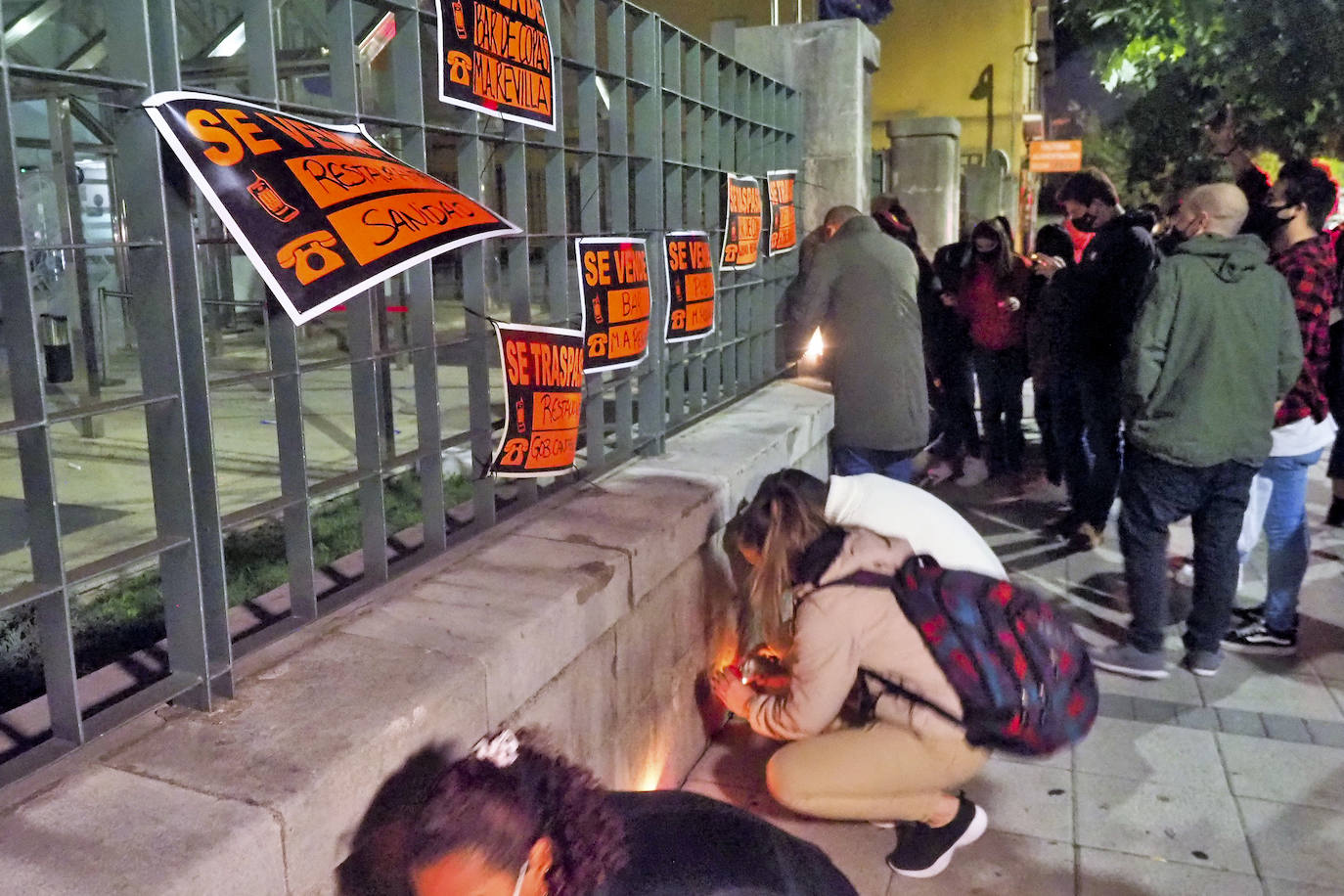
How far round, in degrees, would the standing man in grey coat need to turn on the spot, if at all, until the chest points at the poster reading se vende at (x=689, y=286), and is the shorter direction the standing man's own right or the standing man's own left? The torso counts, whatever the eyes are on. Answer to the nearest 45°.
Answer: approximately 90° to the standing man's own left

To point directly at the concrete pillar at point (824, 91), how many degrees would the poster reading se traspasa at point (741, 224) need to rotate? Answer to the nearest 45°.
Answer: approximately 135° to its left

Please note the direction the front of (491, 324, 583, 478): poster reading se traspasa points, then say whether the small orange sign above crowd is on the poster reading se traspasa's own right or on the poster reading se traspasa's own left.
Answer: on the poster reading se traspasa's own left

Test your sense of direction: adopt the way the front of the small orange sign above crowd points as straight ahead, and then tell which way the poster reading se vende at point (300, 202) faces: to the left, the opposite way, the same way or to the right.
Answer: to the left

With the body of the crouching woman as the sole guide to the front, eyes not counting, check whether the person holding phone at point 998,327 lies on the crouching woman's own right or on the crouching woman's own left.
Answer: on the crouching woman's own right

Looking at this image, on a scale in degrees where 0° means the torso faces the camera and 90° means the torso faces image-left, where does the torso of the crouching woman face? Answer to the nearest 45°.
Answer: approximately 90°

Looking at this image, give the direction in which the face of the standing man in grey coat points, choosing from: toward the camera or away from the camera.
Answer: away from the camera

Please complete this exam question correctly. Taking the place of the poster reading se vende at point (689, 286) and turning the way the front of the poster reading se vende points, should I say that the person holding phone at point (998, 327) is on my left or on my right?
on my left

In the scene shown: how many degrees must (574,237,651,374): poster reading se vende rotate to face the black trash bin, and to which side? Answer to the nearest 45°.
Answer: approximately 180°

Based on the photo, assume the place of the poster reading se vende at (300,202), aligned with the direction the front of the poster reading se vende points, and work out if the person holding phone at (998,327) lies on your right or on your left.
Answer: on your left

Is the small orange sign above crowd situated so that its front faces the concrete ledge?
yes

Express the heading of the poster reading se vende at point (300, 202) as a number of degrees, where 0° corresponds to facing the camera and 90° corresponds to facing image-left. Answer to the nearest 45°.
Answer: approximately 315°
